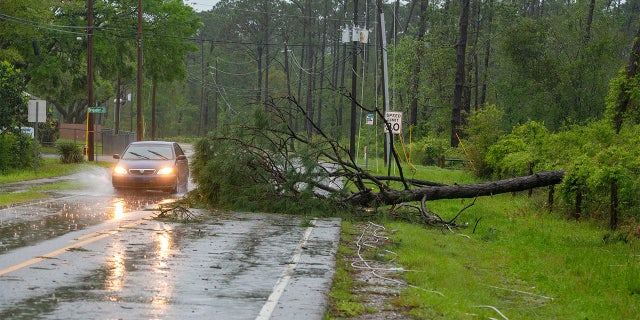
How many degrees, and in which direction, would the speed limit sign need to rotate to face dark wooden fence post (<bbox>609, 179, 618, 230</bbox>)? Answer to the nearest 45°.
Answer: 0° — it already faces it

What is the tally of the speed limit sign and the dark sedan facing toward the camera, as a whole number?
2

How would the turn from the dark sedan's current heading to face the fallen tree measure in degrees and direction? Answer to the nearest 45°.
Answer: approximately 45° to its left

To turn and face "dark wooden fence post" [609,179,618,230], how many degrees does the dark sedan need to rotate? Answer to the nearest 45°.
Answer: approximately 45° to its left

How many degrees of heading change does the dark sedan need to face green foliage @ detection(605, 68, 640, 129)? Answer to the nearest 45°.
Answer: approximately 90° to its left

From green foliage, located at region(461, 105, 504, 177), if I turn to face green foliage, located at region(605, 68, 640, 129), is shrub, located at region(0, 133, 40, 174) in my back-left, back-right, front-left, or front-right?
back-right
